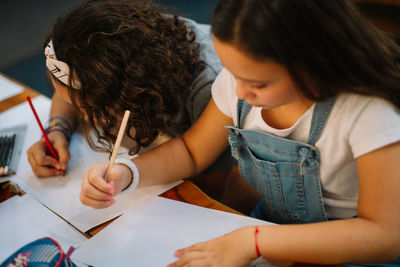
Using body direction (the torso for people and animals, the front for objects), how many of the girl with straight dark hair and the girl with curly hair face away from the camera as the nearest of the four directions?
0

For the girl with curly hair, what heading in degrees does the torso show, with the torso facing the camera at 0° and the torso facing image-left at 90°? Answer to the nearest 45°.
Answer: approximately 90°

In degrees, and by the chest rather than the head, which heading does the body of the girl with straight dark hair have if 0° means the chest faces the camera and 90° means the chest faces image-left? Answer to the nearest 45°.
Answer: approximately 45°

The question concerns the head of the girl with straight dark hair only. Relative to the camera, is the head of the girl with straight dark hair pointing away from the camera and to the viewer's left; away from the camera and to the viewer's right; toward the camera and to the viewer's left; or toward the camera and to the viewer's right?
toward the camera and to the viewer's left
